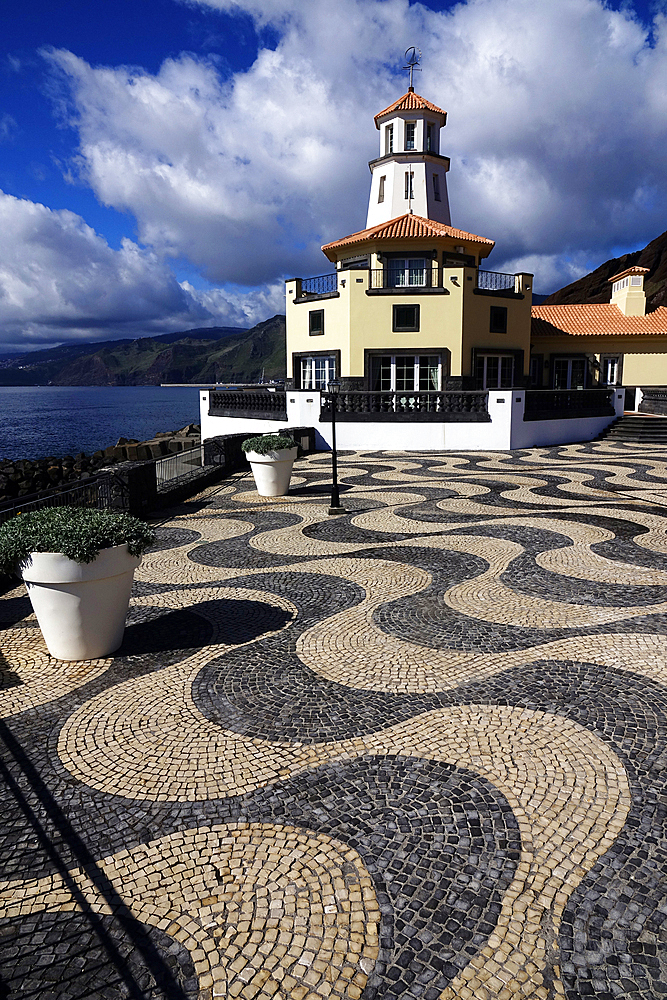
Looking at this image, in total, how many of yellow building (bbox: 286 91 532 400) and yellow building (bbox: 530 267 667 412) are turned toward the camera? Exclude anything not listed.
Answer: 2

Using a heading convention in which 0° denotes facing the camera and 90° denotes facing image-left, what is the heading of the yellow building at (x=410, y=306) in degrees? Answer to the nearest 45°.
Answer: approximately 0°

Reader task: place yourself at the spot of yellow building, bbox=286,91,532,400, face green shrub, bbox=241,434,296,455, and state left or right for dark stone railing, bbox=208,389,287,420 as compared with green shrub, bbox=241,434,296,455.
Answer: right

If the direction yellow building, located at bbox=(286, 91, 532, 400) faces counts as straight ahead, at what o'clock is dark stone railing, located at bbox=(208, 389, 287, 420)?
The dark stone railing is roughly at 2 o'clock from the yellow building.

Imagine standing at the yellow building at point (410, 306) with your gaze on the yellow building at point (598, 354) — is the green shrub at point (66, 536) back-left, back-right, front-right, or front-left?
back-right

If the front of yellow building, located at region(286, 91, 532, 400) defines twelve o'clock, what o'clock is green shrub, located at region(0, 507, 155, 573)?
The green shrub is roughly at 12 o'clock from the yellow building.

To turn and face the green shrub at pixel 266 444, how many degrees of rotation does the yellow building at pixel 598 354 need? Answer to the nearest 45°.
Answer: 0° — it already faces it

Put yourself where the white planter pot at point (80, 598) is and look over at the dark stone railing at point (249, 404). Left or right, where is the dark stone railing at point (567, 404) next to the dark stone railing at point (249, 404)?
right

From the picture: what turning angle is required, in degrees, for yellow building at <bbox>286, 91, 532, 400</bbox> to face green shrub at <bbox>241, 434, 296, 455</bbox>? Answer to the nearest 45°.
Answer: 0° — it already faces it
